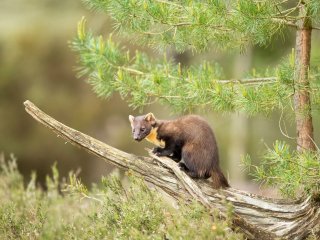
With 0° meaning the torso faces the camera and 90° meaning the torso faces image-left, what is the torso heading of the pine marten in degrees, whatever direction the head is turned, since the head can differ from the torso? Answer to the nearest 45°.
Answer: approximately 90°

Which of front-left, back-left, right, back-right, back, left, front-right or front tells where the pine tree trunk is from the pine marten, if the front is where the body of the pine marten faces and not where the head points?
back
